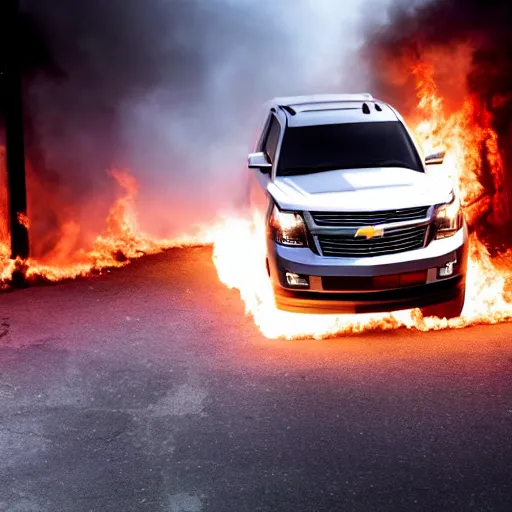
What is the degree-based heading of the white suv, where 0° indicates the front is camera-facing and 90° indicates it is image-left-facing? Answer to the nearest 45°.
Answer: approximately 0°
